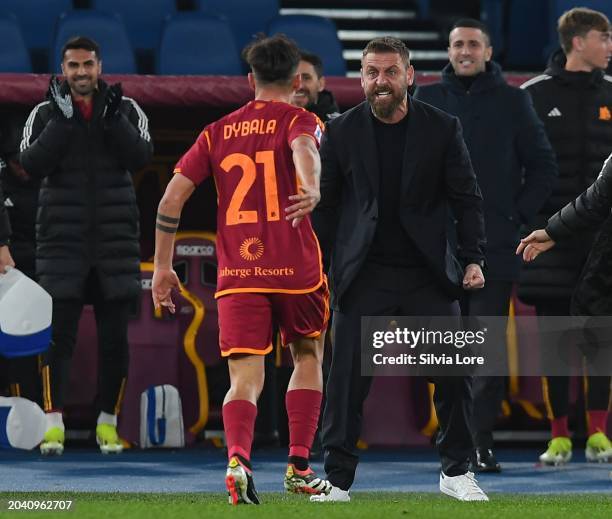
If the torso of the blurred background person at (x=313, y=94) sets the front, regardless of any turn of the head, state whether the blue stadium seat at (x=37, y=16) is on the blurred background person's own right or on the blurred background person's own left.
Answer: on the blurred background person's own right

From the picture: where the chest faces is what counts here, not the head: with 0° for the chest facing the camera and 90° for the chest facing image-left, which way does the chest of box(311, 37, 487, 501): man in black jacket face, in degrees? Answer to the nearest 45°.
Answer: approximately 0°

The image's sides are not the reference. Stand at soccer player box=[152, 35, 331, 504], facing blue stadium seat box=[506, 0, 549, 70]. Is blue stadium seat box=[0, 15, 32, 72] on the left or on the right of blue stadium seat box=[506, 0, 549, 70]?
left

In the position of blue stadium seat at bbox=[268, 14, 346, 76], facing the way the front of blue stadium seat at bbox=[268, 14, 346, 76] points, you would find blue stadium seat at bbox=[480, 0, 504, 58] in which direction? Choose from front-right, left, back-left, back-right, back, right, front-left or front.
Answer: back-left

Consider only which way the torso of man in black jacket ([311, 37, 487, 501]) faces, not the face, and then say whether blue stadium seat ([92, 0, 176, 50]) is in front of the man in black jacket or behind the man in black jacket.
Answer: behind

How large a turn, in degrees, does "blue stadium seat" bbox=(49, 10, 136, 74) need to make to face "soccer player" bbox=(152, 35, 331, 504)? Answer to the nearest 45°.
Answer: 0° — it already faces them

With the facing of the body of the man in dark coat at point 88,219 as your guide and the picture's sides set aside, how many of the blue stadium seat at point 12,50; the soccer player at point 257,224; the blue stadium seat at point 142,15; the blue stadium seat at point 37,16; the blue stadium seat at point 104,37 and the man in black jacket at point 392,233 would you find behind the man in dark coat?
4

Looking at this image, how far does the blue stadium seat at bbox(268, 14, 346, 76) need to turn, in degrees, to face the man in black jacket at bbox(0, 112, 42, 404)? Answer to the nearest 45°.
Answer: approximately 45° to its right

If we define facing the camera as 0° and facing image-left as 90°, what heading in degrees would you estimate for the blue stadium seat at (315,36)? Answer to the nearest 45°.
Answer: approximately 0°
